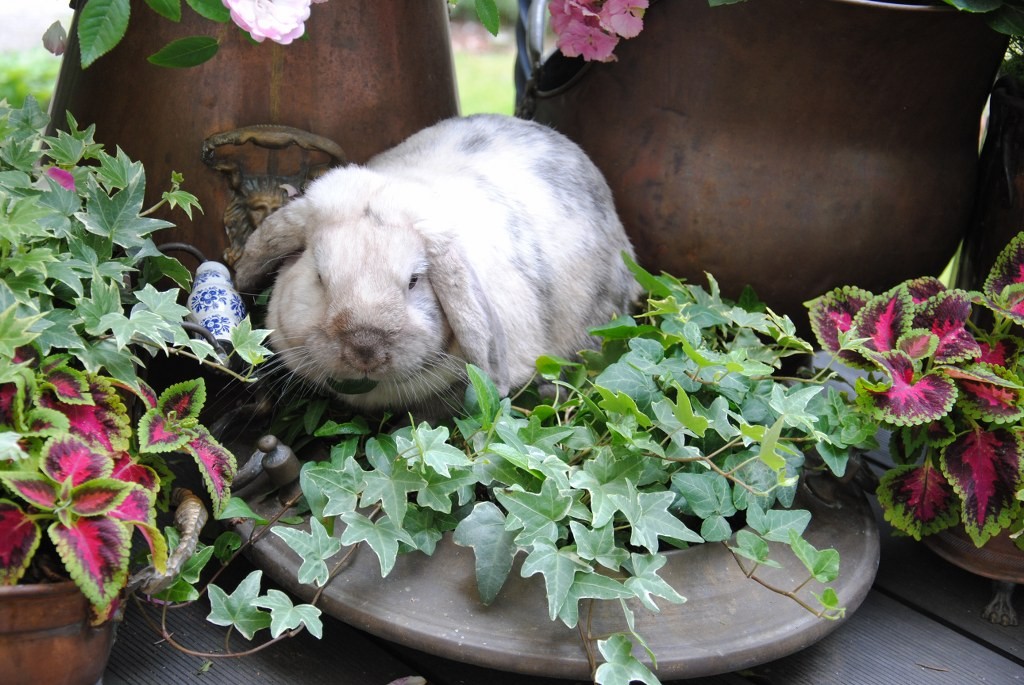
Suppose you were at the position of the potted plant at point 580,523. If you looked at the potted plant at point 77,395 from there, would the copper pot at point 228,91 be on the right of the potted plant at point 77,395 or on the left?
right

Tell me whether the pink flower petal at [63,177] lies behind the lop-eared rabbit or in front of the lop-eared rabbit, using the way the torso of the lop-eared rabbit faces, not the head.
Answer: in front

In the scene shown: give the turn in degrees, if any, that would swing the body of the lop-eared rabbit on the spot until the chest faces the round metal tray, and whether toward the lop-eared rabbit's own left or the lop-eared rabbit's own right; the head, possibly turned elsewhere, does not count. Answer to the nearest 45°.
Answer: approximately 45° to the lop-eared rabbit's own left

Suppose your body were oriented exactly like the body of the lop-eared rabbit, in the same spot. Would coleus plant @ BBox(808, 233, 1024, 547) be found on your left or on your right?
on your left

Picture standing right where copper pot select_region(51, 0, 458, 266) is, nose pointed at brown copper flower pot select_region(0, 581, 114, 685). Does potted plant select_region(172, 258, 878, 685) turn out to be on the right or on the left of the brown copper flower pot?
left

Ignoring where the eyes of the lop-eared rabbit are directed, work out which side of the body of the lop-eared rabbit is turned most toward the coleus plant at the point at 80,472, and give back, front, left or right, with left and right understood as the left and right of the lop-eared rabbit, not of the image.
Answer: front

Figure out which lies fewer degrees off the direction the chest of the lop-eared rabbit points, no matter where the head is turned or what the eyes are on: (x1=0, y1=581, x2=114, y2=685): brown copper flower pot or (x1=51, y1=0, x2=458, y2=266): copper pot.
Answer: the brown copper flower pot

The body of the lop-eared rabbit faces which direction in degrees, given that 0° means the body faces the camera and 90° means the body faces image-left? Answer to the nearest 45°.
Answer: approximately 45°

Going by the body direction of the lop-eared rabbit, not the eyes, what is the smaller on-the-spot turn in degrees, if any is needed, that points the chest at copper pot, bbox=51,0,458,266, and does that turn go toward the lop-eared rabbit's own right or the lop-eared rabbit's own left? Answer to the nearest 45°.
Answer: approximately 90° to the lop-eared rabbit's own right

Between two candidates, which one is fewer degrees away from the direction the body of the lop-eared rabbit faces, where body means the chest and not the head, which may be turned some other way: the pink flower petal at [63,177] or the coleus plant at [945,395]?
the pink flower petal

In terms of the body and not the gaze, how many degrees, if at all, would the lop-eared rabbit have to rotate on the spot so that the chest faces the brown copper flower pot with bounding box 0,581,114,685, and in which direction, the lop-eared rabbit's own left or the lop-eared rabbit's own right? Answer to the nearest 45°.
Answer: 0° — it already faces it

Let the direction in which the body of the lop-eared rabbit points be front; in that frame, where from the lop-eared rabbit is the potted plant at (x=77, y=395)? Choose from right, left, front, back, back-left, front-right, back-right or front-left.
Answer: front

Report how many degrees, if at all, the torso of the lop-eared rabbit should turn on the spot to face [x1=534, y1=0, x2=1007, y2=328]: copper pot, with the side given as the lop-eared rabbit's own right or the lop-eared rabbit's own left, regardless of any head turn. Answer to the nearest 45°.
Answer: approximately 180°
